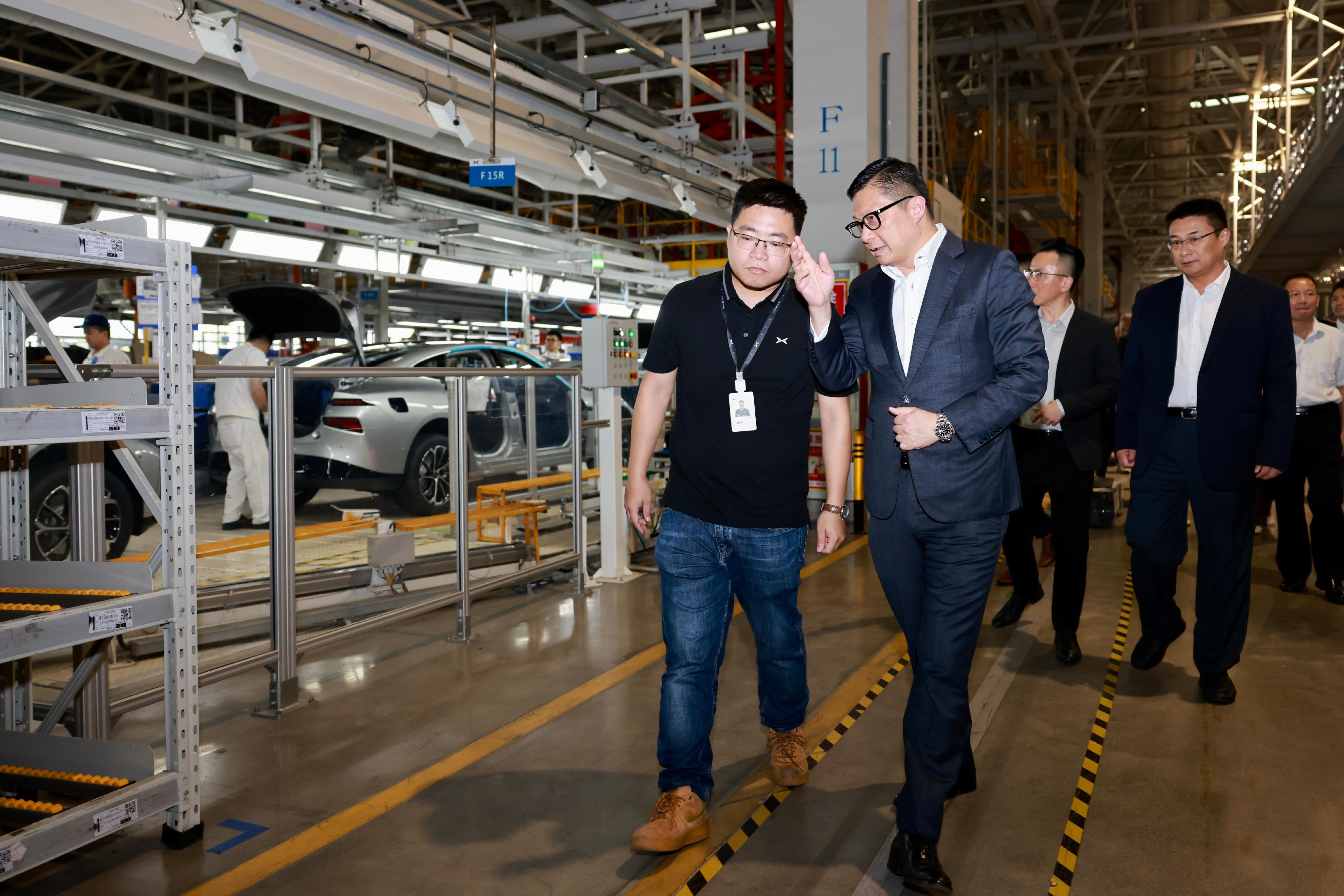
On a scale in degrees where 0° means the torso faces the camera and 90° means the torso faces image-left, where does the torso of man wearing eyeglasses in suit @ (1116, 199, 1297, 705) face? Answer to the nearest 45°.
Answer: approximately 45°

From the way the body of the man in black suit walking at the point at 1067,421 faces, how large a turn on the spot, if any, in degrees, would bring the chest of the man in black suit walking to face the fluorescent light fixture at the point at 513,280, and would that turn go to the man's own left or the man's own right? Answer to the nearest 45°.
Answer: approximately 90° to the man's own right

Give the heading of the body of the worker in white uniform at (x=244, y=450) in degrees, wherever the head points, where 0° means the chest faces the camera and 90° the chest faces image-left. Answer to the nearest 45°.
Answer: approximately 225°

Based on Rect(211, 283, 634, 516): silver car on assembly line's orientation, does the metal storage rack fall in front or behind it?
behind

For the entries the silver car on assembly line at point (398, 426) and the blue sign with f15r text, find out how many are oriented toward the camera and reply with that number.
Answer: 1

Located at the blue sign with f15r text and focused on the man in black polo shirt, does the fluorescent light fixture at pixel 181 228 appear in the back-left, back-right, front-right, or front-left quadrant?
back-right

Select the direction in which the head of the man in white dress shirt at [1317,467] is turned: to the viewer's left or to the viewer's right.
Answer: to the viewer's left

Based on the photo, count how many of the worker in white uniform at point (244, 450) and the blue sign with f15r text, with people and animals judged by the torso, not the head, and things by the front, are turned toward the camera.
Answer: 1

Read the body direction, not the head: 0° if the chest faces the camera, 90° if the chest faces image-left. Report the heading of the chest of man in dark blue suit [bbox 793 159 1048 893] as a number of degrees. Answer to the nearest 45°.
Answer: approximately 45°
